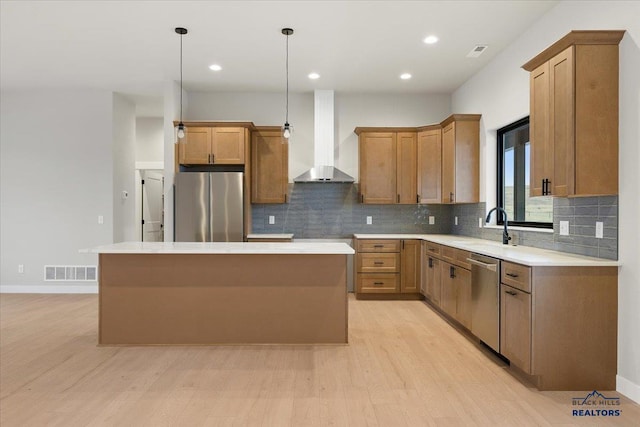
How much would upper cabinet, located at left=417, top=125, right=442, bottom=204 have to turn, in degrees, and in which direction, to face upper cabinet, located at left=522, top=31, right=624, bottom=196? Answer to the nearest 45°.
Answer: approximately 45° to its left

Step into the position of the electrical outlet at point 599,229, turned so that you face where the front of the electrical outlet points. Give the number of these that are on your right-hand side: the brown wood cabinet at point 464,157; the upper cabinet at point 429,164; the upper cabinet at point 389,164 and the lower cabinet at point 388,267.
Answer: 4

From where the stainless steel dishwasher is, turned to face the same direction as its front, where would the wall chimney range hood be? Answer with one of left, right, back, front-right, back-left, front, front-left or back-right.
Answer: right

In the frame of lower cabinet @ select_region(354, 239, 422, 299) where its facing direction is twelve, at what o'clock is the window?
The window is roughly at 10 o'clock from the lower cabinet.

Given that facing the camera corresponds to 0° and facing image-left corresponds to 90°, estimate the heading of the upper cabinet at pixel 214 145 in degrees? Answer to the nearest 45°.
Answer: approximately 0°

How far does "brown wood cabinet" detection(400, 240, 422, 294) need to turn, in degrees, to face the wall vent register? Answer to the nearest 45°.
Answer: approximately 90° to its right

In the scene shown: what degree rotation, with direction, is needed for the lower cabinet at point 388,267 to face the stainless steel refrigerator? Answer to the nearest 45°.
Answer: approximately 90° to its right

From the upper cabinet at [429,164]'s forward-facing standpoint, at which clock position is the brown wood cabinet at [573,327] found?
The brown wood cabinet is roughly at 10 o'clock from the upper cabinet.

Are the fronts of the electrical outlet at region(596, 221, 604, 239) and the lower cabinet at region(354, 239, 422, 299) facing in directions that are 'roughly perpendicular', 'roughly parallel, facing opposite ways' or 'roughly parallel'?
roughly perpendicular

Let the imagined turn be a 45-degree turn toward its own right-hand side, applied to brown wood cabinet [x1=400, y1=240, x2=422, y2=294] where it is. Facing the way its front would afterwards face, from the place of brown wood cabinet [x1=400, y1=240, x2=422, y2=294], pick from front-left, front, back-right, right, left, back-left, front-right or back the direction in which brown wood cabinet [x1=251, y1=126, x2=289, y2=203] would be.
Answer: front-right

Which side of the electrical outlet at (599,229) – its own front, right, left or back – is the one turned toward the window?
right
